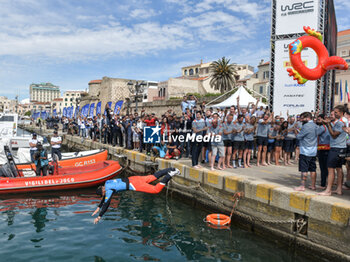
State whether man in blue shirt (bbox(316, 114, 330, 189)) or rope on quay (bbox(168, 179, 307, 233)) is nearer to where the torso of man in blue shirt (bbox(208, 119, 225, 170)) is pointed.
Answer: the rope on quay

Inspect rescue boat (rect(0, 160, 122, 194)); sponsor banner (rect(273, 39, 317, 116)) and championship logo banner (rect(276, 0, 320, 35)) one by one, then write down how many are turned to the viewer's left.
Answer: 0

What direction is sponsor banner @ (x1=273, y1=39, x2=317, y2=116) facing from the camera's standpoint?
toward the camera

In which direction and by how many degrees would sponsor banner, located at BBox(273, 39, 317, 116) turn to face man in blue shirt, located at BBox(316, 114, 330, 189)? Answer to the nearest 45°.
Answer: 0° — it already faces them

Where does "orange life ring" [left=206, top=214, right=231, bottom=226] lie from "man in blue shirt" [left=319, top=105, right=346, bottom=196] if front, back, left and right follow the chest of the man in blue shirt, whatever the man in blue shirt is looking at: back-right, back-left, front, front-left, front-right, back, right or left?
front

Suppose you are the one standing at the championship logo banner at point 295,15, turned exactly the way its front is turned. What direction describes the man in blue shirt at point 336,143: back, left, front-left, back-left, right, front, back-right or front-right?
front

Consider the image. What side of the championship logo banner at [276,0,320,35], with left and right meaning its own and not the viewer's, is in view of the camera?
front

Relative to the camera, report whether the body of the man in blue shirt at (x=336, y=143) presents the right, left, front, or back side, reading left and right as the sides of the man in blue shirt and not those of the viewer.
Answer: left

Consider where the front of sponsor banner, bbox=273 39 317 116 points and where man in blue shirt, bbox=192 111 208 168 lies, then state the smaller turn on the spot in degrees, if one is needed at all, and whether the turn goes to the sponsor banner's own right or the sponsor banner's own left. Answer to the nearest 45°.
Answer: approximately 45° to the sponsor banner's own right

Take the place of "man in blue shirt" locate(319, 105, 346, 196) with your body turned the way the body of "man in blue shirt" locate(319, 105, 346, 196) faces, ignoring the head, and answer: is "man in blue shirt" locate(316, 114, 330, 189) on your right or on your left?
on your right

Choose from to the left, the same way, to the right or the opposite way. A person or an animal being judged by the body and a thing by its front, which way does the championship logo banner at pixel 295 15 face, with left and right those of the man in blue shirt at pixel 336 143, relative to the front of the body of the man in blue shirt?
to the left

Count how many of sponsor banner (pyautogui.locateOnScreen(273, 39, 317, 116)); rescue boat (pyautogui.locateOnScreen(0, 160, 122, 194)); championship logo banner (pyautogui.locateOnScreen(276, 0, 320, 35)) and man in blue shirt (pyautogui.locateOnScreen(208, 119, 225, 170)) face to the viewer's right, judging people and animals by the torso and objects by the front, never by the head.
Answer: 1

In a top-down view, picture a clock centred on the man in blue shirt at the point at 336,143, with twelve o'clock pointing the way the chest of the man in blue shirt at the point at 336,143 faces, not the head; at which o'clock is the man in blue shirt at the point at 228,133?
the man in blue shirt at the point at 228,133 is roughly at 1 o'clock from the man in blue shirt at the point at 336,143.

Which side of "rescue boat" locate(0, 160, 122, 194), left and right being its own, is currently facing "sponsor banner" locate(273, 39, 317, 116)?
front

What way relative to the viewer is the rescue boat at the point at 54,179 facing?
to the viewer's right
